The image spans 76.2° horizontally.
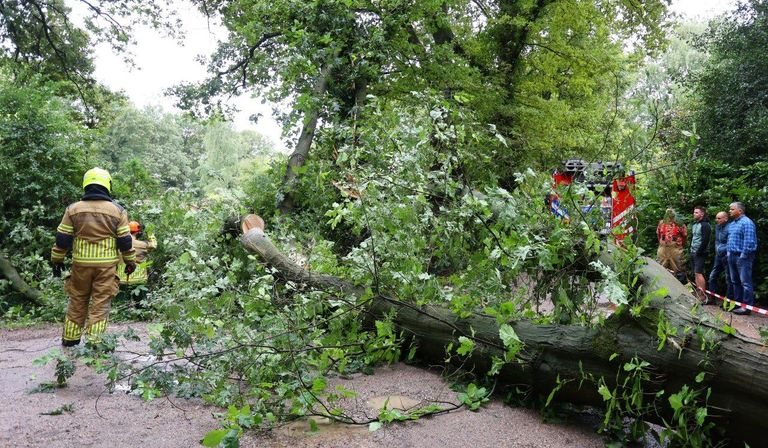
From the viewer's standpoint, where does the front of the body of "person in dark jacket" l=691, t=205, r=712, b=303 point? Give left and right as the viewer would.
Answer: facing the viewer and to the left of the viewer

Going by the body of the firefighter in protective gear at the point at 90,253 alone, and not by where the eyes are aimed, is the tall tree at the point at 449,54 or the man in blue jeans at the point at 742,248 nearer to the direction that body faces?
the tall tree

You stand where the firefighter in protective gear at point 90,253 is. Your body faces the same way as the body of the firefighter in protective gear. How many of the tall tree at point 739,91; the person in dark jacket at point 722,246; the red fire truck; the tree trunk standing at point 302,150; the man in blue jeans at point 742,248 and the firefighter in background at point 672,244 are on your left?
0

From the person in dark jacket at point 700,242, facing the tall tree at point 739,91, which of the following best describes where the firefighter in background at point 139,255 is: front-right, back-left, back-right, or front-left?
back-left

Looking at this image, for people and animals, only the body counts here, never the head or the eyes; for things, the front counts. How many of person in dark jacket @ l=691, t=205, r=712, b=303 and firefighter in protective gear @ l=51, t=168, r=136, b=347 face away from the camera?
1

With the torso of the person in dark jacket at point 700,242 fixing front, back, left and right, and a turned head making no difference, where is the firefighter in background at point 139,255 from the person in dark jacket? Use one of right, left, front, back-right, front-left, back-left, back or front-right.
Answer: front

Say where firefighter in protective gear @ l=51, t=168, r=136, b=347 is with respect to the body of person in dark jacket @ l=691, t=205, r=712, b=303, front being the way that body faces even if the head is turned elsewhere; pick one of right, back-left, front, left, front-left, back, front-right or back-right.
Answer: front

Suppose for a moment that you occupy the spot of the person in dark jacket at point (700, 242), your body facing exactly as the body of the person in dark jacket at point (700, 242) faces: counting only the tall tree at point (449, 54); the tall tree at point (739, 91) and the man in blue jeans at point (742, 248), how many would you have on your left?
1

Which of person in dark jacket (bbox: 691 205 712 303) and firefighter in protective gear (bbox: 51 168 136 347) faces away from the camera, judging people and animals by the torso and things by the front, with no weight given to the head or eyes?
the firefighter in protective gear

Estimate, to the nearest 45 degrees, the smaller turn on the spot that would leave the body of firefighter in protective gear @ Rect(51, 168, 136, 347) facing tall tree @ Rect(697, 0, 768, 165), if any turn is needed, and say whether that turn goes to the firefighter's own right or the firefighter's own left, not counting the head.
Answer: approximately 90° to the firefighter's own right

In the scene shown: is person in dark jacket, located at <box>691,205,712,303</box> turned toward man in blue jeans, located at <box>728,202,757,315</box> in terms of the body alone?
no

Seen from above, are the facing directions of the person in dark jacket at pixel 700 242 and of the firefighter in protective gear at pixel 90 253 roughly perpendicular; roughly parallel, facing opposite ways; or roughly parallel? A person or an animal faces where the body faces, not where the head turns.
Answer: roughly perpendicular

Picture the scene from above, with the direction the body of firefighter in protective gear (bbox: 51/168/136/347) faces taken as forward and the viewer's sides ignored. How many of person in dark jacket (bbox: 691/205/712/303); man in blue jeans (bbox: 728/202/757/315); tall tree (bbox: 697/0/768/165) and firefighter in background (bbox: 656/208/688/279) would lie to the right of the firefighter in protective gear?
4

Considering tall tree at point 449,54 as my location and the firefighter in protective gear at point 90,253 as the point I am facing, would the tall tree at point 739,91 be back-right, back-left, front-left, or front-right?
back-left

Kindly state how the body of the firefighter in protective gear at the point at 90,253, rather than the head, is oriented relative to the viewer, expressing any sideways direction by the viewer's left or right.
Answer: facing away from the viewer
